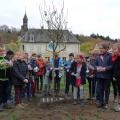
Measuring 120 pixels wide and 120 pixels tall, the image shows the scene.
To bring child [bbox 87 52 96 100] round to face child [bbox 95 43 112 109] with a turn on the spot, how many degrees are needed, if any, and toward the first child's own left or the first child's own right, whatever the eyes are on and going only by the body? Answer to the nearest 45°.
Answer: approximately 45° to the first child's own left

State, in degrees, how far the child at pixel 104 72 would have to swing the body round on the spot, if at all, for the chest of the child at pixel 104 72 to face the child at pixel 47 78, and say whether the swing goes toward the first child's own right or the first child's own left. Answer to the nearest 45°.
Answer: approximately 90° to the first child's own right

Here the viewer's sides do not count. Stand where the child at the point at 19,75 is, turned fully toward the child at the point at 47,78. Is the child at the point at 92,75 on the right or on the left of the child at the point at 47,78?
right

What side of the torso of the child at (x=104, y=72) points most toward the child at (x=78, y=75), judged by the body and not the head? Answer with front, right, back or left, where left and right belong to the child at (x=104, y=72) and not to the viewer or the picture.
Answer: right

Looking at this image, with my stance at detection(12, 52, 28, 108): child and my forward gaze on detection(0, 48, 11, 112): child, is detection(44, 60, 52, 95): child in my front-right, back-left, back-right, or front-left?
back-right

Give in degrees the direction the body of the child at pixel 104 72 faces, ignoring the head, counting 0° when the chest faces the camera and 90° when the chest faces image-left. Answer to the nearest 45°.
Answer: approximately 45°
